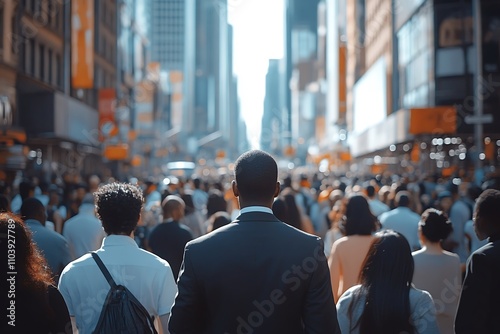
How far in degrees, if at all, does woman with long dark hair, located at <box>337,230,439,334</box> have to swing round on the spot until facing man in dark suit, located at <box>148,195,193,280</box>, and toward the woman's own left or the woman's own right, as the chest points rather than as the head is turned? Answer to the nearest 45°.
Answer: approximately 45° to the woman's own left

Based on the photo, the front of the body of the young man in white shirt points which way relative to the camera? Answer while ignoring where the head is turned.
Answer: away from the camera

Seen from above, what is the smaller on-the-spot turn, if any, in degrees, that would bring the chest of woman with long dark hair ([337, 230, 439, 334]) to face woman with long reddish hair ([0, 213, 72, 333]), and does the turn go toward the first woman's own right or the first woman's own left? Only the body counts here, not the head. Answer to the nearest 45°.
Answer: approximately 135° to the first woman's own left

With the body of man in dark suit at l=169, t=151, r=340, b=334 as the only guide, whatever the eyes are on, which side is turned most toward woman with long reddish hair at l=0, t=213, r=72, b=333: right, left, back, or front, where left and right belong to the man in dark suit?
left

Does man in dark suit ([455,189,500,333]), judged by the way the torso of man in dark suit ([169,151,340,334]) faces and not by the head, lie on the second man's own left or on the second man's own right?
on the second man's own right

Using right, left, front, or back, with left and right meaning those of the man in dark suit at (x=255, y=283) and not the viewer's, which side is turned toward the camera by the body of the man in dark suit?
back

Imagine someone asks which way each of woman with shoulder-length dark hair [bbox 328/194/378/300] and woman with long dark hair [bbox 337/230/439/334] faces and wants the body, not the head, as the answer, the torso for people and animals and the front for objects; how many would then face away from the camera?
2

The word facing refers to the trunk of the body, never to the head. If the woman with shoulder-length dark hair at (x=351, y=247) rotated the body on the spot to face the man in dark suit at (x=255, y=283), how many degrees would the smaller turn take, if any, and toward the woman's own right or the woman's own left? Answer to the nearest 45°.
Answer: approximately 180°

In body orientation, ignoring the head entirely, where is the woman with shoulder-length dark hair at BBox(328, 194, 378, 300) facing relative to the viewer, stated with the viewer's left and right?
facing away from the viewer

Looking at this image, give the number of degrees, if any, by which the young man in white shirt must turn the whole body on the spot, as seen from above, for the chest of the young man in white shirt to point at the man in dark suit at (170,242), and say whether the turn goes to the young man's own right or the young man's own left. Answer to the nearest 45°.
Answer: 0° — they already face them

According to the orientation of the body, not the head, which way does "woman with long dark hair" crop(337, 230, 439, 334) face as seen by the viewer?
away from the camera

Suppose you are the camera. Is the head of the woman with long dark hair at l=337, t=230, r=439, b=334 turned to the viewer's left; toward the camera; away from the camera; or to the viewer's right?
away from the camera

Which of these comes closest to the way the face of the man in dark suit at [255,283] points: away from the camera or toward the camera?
away from the camera
